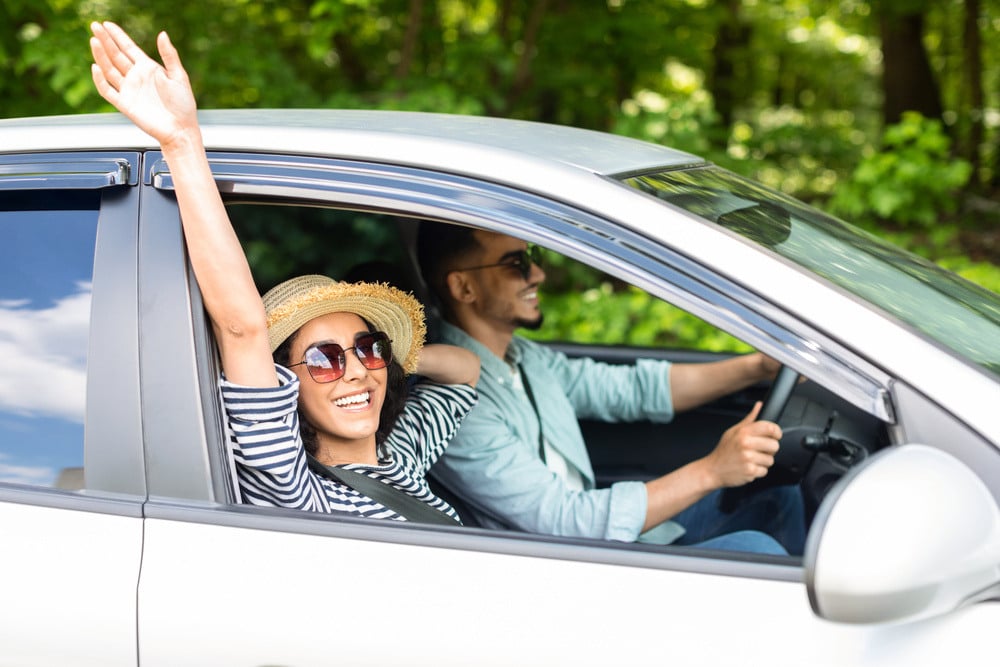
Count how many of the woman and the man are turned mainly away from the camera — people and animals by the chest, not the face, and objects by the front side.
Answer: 0

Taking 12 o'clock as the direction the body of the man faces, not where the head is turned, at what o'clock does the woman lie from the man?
The woman is roughly at 4 o'clock from the man.

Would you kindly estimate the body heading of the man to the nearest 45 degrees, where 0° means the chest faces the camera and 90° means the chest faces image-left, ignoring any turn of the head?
approximately 270°

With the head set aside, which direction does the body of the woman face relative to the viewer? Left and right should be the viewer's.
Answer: facing the viewer and to the right of the viewer

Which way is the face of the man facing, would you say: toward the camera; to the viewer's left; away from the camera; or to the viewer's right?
to the viewer's right

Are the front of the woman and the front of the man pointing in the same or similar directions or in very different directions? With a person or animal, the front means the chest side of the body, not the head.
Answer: same or similar directions
